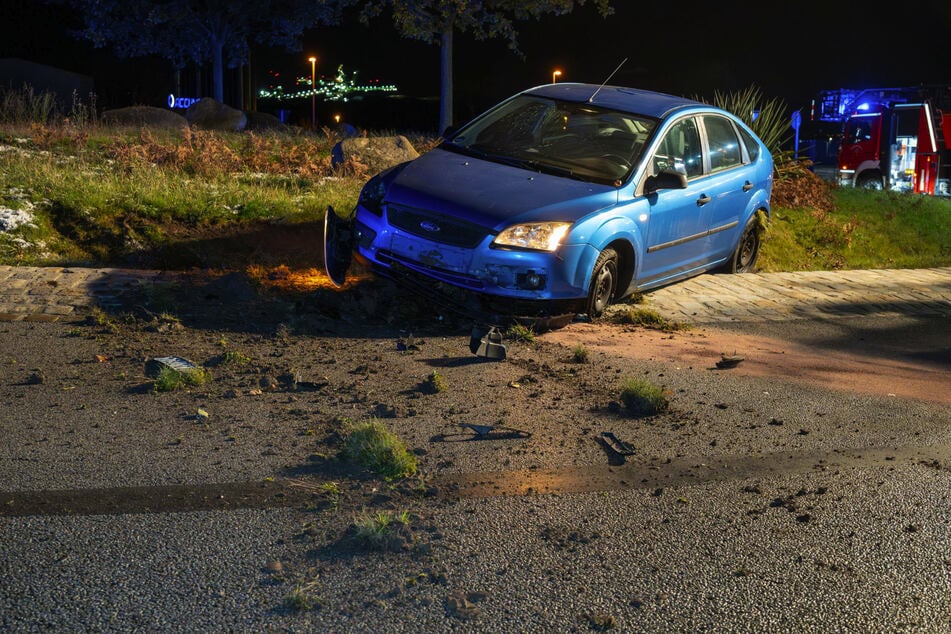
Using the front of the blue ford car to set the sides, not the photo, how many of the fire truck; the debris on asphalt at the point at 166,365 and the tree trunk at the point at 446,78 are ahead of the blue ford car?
1

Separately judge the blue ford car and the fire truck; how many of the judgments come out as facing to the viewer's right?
0

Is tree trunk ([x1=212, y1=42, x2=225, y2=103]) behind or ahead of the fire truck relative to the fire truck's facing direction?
ahead

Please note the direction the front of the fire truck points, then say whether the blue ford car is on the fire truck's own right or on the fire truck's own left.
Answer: on the fire truck's own left

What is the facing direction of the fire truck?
to the viewer's left

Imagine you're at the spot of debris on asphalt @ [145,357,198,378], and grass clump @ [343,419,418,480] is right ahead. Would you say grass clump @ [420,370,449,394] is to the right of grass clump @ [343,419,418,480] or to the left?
left

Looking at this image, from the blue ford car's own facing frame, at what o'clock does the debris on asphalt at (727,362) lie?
The debris on asphalt is roughly at 9 o'clock from the blue ford car.

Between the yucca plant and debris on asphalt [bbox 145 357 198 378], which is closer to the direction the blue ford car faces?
the debris on asphalt

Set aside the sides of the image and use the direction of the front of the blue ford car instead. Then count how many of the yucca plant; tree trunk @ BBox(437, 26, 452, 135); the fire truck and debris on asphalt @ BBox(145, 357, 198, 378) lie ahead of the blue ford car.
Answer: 1

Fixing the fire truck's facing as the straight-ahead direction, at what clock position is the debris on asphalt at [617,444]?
The debris on asphalt is roughly at 9 o'clock from the fire truck.

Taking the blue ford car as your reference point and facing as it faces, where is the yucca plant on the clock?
The yucca plant is roughly at 5 o'clock from the blue ford car.

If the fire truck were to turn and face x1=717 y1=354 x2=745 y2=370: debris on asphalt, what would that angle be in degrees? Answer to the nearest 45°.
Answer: approximately 90° to its left

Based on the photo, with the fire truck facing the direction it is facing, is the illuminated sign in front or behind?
in front

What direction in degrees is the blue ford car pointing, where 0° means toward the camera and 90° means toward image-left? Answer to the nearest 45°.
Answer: approximately 45°
